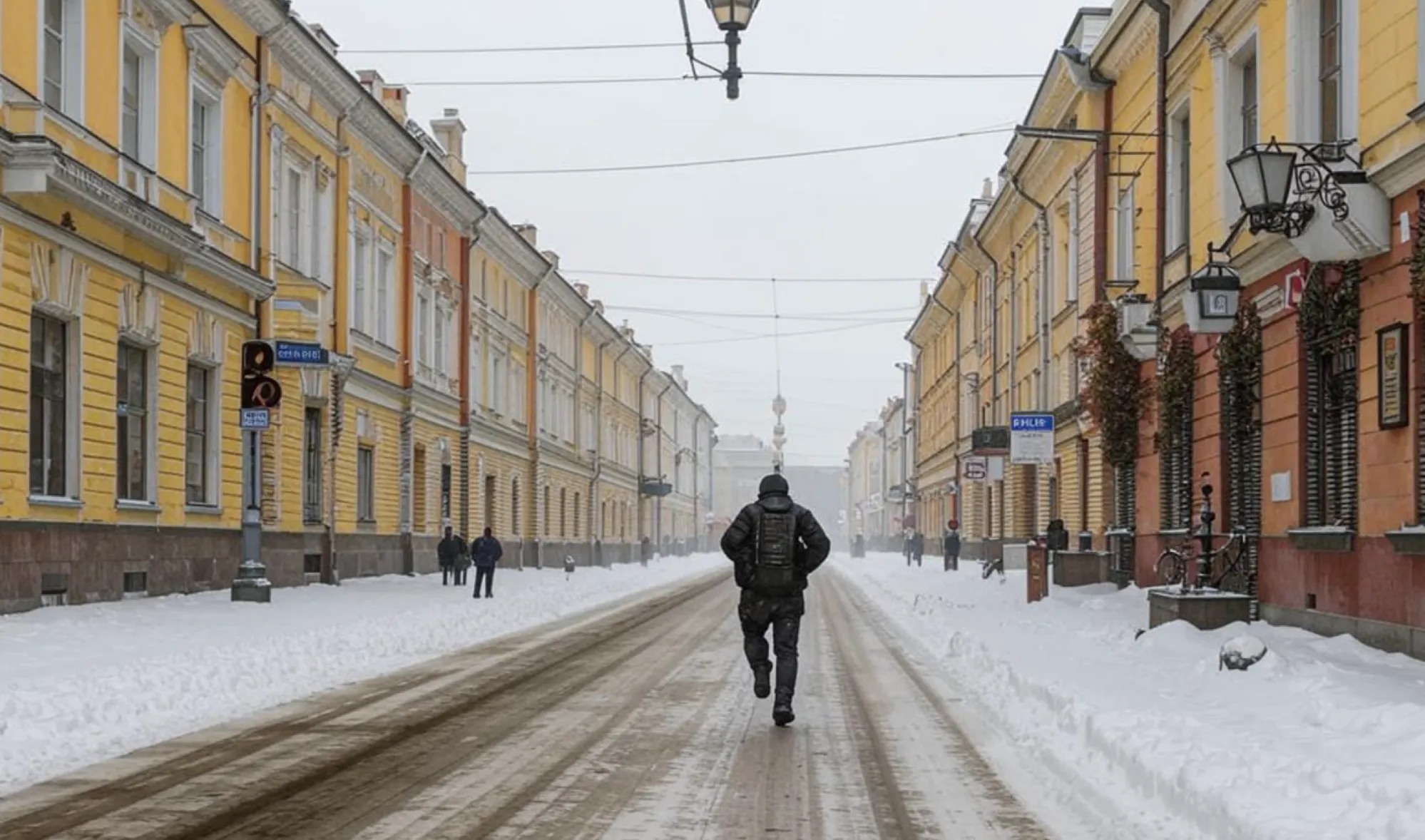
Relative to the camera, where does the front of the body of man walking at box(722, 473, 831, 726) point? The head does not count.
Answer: away from the camera

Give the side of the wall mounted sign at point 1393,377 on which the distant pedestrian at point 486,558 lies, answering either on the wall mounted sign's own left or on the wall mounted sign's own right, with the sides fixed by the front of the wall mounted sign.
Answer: on the wall mounted sign's own right

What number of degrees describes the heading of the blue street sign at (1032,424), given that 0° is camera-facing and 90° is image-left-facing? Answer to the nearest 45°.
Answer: approximately 0°

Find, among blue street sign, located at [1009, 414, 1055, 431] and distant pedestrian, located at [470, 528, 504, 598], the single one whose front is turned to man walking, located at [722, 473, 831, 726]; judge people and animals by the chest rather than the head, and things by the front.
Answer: the blue street sign

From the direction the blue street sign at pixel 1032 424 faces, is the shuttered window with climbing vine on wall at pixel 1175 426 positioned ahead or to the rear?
ahead

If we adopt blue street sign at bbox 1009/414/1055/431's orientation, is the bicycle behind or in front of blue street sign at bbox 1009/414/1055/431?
in front

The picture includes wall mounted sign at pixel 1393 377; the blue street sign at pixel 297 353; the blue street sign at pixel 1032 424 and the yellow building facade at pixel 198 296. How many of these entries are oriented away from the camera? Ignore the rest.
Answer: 0

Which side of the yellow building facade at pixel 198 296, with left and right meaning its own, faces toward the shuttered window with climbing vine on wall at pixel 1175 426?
front

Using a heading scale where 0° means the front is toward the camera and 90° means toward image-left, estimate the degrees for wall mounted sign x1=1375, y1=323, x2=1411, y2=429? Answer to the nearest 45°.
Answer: approximately 45°

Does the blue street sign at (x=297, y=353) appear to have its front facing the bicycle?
no

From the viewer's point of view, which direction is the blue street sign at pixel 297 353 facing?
toward the camera

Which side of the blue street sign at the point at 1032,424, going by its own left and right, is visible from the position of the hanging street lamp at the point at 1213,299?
front

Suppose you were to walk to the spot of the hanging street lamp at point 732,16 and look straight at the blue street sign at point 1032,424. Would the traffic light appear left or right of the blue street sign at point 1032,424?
left

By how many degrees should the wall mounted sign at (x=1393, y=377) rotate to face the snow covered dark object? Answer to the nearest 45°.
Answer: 0° — it already faces it
